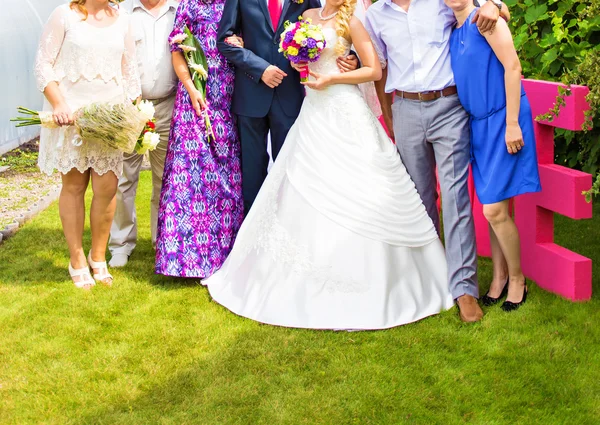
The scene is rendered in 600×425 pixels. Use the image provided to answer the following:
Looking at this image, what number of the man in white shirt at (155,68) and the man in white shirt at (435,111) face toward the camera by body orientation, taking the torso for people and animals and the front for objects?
2

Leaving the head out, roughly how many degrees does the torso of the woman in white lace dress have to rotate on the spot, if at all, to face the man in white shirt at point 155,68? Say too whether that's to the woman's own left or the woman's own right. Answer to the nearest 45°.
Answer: approximately 135° to the woman's own left

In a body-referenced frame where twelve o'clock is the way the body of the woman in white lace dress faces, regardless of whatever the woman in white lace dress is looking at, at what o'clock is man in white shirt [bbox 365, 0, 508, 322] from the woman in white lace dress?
The man in white shirt is roughly at 10 o'clock from the woman in white lace dress.

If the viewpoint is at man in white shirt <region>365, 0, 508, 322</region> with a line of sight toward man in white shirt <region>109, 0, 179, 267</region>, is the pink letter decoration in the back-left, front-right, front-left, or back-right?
back-right

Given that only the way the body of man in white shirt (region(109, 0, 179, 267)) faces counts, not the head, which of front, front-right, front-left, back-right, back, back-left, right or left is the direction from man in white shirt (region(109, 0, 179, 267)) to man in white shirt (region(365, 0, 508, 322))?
front-left

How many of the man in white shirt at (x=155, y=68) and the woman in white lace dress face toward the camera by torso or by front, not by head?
2

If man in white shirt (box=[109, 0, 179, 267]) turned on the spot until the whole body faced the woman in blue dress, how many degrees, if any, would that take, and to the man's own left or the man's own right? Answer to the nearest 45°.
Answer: approximately 45° to the man's own left

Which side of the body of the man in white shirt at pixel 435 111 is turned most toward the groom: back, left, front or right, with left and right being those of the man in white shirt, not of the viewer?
right

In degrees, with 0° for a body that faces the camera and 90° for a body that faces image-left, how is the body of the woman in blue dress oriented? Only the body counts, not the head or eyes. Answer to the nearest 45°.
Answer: approximately 45°

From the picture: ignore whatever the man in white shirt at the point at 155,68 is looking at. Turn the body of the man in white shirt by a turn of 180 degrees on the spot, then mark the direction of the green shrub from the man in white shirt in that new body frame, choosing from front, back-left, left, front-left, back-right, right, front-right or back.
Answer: right

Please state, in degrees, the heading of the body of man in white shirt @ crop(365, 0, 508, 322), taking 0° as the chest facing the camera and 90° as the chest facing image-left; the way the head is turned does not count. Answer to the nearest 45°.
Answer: approximately 0°

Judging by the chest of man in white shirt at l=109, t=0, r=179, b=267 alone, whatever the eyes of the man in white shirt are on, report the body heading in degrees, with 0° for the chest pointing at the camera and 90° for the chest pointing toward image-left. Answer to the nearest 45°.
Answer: approximately 0°
